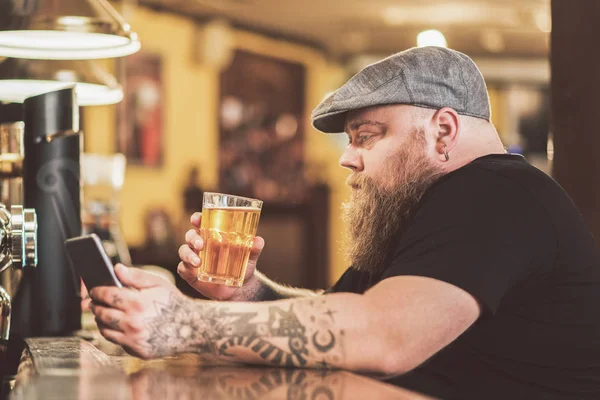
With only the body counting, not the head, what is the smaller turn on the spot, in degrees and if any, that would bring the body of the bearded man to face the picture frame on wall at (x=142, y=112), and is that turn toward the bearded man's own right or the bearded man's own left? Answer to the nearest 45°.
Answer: approximately 90° to the bearded man's own right

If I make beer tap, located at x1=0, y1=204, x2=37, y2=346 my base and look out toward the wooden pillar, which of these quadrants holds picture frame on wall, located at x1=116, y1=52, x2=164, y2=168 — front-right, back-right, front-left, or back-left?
front-left

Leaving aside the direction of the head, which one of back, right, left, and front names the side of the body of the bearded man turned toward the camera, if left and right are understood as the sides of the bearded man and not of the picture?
left

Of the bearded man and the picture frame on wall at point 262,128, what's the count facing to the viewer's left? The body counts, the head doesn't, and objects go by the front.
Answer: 1

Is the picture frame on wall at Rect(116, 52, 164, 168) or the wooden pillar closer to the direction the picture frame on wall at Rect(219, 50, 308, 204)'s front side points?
the wooden pillar

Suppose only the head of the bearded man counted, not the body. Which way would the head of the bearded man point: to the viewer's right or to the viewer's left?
to the viewer's left

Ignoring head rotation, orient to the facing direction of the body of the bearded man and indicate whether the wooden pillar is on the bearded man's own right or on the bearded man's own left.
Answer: on the bearded man's own right

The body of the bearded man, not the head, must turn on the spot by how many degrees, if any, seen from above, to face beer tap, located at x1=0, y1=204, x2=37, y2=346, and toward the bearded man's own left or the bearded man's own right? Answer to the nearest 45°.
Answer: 0° — they already face it

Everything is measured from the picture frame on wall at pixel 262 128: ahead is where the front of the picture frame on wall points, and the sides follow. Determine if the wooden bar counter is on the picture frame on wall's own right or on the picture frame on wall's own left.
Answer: on the picture frame on wall's own right

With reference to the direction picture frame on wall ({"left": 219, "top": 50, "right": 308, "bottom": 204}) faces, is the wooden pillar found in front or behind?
in front

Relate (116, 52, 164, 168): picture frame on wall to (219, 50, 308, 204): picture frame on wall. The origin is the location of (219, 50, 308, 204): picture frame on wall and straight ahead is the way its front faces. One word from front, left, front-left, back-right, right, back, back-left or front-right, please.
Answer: right

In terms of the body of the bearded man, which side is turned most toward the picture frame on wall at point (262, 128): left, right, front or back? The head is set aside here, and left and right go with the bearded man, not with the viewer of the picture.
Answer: right

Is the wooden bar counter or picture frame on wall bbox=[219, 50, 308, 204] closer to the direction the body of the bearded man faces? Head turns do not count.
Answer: the wooden bar counter
